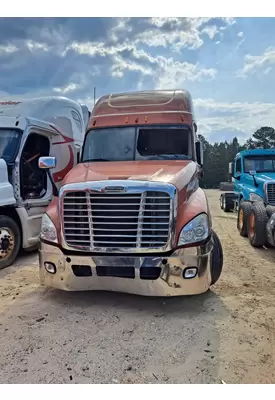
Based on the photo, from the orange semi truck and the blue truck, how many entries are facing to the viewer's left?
0

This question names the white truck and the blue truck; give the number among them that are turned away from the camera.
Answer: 0

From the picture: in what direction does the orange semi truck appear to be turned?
toward the camera

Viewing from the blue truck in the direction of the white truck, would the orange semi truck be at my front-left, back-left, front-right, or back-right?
front-left

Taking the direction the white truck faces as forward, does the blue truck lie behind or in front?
behind

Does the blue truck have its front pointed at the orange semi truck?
no

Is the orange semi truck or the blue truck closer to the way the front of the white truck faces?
the orange semi truck

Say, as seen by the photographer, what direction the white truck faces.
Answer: facing the viewer and to the left of the viewer

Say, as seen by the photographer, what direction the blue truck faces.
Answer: facing the viewer and to the right of the viewer

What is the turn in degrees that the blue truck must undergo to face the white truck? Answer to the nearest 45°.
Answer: approximately 90° to its right

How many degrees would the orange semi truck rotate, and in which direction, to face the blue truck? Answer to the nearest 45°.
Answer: approximately 135° to its left

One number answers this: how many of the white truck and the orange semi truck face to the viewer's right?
0
